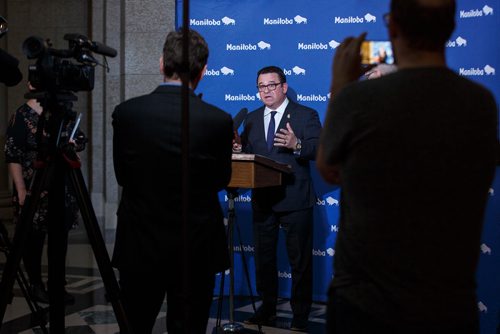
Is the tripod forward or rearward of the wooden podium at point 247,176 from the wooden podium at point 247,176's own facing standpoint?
forward

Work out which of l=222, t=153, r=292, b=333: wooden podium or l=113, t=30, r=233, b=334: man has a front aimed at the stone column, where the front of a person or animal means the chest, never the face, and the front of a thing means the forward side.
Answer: the man

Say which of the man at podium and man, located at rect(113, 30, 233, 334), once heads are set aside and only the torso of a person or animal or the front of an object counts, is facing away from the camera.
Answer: the man

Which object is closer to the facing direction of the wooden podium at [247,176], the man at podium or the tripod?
the tripod

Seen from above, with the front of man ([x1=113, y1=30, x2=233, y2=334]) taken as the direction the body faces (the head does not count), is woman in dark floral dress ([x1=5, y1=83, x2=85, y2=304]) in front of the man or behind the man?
in front

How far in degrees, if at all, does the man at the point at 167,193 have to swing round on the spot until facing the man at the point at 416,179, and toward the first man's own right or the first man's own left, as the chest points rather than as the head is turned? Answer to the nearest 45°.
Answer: approximately 135° to the first man's own right

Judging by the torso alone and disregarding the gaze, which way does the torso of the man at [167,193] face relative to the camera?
away from the camera

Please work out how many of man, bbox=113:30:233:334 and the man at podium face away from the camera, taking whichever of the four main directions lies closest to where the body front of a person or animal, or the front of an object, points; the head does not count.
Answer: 1

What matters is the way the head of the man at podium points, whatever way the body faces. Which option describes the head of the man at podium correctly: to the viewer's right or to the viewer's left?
to the viewer's left

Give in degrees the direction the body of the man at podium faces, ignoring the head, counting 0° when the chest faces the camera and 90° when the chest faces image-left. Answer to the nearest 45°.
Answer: approximately 45°

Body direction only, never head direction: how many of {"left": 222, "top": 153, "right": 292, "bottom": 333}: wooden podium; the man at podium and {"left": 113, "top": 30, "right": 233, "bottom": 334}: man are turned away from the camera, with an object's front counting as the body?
1

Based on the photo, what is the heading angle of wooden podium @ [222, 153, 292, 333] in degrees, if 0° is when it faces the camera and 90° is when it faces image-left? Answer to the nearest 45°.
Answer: approximately 45°

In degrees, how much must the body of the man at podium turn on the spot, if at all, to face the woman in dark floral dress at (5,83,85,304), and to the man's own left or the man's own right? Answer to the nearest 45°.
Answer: approximately 45° to the man's own right
